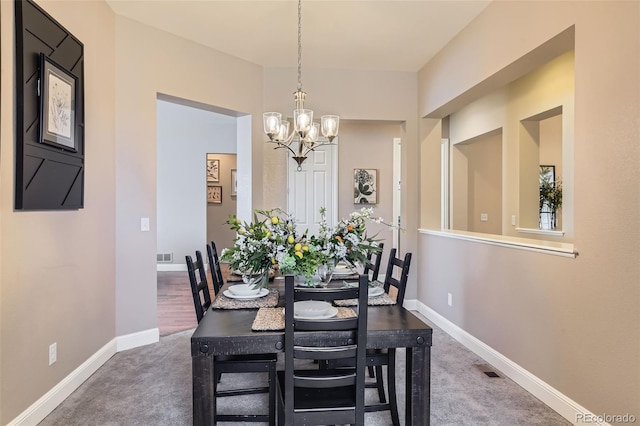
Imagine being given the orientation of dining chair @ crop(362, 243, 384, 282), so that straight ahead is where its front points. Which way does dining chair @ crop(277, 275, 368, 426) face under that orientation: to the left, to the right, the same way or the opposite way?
to the right

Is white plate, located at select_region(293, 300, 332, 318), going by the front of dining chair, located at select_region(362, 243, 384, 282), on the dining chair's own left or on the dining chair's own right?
on the dining chair's own left

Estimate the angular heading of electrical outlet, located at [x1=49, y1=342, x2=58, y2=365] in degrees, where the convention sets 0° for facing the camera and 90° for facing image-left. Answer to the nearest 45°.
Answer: approximately 315°

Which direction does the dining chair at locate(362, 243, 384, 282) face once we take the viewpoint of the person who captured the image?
facing to the left of the viewer

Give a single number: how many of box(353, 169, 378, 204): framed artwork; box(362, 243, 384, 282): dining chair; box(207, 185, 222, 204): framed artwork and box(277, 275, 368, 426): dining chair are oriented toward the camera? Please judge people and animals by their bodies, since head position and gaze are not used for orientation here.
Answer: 2

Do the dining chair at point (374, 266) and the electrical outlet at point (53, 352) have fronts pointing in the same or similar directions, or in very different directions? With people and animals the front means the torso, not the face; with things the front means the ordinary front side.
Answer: very different directions

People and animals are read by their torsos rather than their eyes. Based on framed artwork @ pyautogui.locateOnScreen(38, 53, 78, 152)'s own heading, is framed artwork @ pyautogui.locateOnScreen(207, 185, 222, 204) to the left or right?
on its left

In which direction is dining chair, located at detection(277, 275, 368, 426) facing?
away from the camera

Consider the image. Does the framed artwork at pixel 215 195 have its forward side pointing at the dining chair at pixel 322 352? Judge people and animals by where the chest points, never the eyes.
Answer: yes
